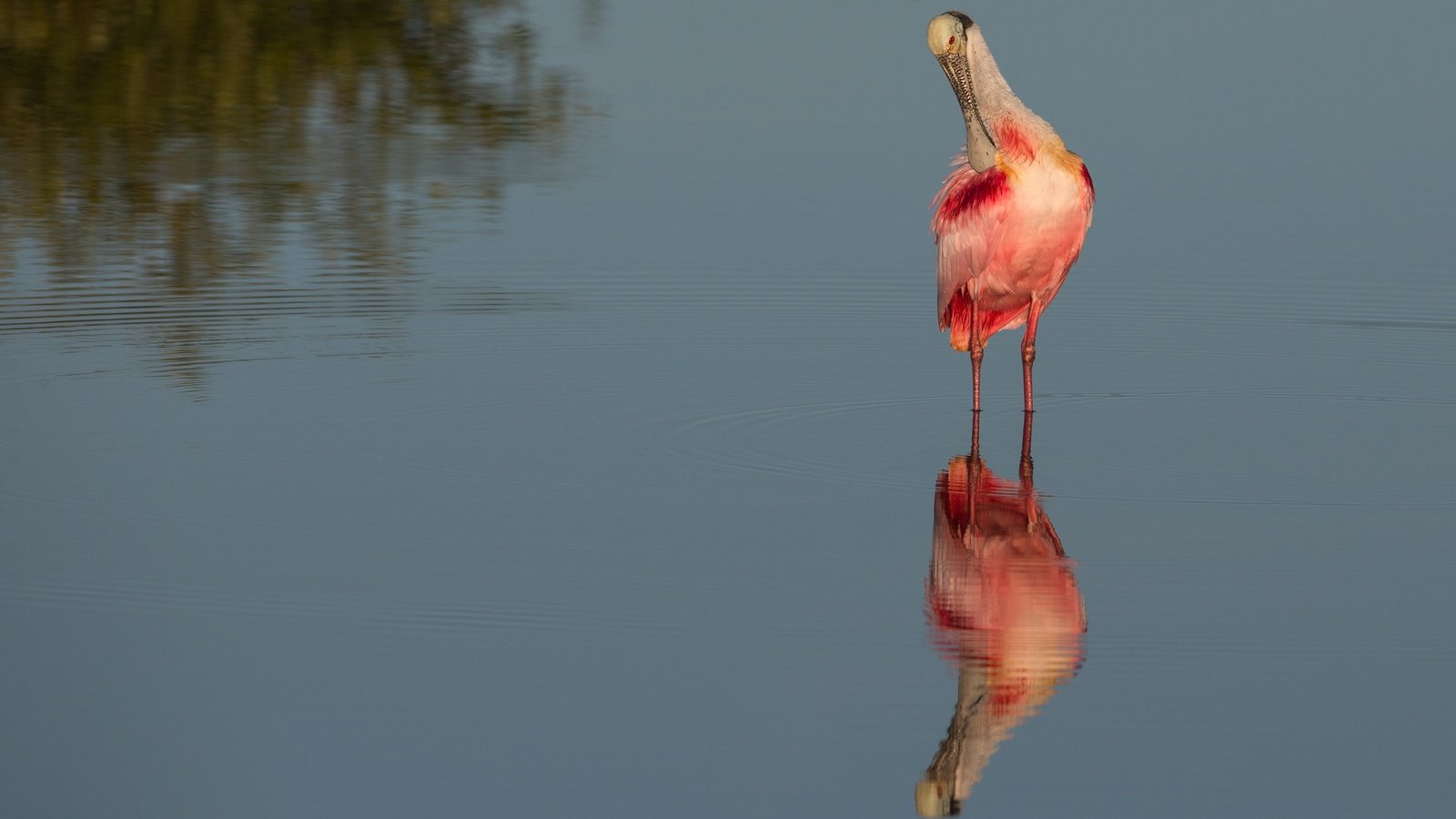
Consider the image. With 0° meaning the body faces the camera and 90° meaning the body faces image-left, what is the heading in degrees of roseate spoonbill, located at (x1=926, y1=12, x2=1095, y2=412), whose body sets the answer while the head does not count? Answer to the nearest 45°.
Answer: approximately 315°
